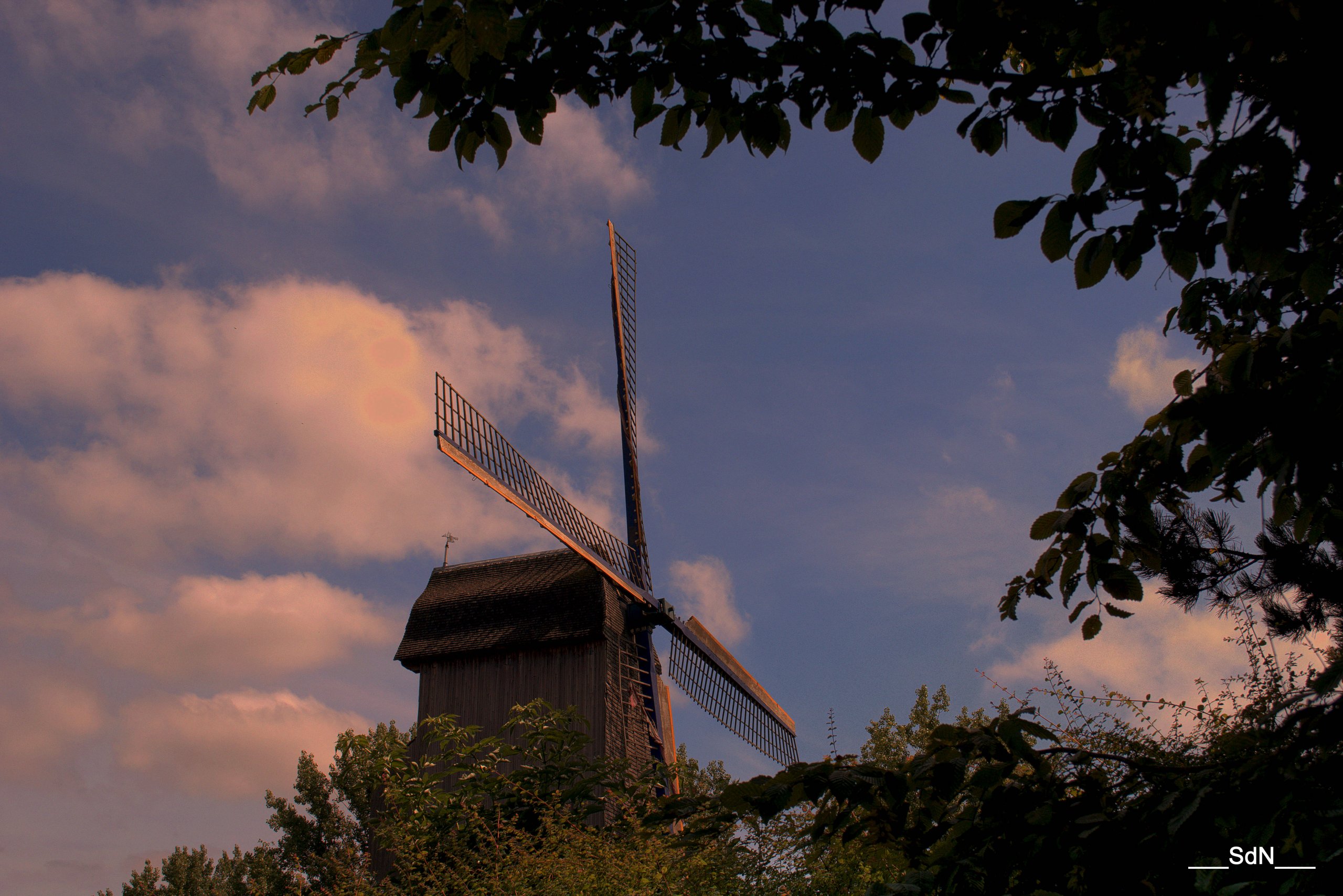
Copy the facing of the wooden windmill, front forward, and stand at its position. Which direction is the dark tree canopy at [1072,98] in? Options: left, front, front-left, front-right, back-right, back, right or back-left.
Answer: front-right

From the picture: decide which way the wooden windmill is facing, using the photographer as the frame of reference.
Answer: facing the viewer and to the right of the viewer

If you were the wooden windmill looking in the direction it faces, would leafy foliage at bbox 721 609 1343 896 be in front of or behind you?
in front
